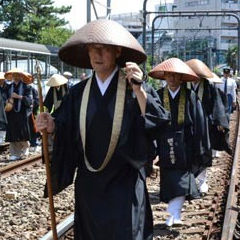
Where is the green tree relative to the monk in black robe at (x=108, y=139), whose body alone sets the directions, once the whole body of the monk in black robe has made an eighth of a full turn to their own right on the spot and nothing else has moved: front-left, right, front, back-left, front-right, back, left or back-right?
back-right

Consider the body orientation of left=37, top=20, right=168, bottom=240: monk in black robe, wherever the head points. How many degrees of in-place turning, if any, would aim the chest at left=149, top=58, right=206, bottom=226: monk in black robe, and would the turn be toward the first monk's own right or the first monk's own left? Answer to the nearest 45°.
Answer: approximately 180°

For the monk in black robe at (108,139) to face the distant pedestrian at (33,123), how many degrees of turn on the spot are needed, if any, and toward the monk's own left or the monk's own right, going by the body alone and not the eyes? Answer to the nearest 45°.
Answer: approximately 180°

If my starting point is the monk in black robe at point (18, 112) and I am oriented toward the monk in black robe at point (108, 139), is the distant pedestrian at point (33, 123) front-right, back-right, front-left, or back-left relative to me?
back-left

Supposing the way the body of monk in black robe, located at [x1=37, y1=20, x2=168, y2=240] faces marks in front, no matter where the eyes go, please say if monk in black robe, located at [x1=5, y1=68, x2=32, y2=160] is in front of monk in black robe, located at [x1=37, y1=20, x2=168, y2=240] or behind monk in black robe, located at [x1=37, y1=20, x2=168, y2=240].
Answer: behind

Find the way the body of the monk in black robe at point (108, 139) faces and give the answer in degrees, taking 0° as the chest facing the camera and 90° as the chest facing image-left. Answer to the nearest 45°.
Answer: approximately 0°

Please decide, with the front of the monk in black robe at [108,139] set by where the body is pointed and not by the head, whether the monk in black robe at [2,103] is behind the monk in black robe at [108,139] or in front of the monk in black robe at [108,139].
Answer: behind

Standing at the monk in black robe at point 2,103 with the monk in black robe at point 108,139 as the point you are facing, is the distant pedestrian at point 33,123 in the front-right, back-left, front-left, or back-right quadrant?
back-left

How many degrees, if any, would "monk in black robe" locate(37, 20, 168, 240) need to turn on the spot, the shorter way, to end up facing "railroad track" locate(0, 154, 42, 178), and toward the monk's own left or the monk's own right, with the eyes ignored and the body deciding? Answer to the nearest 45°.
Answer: approximately 180°

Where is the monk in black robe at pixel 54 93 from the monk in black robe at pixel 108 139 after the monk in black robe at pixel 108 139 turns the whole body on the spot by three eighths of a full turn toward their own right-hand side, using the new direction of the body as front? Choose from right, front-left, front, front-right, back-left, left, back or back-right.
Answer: front-right
